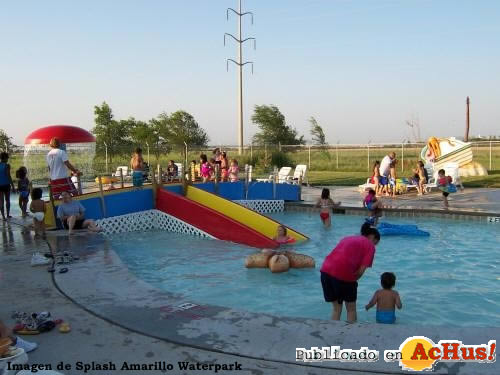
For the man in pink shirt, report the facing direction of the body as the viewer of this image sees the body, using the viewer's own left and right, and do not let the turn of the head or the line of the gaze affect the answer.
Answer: facing away from the viewer and to the right of the viewer

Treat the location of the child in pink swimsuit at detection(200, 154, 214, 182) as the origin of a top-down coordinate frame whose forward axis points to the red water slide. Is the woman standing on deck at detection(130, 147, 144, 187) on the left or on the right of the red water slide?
right

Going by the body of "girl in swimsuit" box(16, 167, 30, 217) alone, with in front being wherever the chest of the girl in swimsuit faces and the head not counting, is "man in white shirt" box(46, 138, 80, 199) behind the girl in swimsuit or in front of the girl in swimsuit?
in front

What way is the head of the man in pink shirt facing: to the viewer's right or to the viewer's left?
to the viewer's right

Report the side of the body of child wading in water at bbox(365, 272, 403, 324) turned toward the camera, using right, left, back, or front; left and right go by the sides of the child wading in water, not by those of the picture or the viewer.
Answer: back

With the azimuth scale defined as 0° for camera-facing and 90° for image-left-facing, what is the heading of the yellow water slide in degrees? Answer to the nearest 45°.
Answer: approximately 270°
